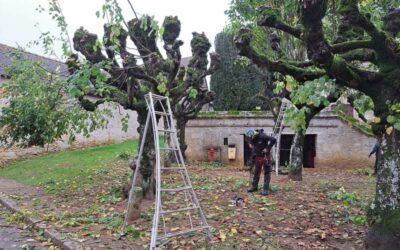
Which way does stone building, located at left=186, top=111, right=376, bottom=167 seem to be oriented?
toward the camera

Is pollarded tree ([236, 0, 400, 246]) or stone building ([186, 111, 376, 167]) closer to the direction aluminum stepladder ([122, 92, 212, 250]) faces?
the pollarded tree

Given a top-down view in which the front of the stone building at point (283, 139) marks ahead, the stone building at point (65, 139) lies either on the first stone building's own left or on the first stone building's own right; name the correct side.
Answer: on the first stone building's own right

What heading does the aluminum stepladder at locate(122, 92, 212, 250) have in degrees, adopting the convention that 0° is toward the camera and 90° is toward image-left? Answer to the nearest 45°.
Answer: approximately 315°

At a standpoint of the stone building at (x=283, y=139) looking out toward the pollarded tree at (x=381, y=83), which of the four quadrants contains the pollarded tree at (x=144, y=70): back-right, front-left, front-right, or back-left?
front-right

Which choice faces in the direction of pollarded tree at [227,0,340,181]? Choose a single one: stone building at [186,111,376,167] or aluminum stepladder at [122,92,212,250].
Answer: the stone building

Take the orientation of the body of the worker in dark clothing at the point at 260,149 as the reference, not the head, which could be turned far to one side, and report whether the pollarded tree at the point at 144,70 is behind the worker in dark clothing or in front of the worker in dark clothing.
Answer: in front

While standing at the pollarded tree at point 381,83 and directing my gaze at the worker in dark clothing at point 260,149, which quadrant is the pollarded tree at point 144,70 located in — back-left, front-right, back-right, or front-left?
front-left

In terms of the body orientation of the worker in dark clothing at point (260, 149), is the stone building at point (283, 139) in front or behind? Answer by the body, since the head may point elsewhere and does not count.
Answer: behind

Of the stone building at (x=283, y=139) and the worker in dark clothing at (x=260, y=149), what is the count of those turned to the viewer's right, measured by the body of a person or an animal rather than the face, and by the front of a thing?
0

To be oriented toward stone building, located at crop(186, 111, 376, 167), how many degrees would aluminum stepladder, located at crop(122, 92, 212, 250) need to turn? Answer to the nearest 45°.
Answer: approximately 90° to its left

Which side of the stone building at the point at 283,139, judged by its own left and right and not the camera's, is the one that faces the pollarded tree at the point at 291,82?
front

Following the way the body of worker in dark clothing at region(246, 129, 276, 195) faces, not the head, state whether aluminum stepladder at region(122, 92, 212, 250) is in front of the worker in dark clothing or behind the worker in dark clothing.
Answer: in front

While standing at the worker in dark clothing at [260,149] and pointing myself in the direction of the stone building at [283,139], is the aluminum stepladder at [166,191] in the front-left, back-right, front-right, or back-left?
back-left

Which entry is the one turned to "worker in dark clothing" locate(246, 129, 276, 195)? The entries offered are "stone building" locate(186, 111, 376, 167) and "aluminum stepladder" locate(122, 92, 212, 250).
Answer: the stone building

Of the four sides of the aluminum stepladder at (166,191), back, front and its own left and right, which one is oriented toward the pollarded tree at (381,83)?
front

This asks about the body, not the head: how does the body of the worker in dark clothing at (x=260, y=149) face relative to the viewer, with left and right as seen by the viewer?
facing the viewer and to the left of the viewer
